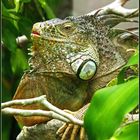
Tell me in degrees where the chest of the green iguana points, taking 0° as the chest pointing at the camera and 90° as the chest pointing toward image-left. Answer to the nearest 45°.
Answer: approximately 90°

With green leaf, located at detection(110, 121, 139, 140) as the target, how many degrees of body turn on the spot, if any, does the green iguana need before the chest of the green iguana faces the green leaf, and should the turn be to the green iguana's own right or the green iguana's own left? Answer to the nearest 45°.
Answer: approximately 90° to the green iguana's own left

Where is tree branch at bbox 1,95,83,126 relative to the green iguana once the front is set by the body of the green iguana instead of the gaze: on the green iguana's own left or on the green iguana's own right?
on the green iguana's own left
